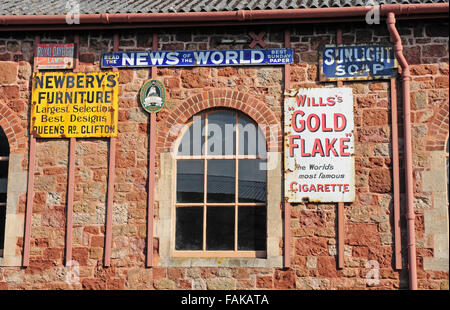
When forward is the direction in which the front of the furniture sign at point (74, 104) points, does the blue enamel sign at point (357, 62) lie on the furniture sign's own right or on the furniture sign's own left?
on the furniture sign's own left

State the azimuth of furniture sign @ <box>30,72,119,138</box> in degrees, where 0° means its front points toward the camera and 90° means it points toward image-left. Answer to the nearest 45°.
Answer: approximately 0°

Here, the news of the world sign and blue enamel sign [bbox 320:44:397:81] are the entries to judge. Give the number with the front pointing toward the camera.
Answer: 2

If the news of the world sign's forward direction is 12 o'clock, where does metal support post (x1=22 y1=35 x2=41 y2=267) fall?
The metal support post is roughly at 3 o'clock from the news of the world sign.

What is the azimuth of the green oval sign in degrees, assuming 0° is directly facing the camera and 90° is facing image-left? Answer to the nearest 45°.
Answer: approximately 0°

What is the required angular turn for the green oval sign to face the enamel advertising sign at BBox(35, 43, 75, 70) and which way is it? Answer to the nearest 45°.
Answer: approximately 90° to its right

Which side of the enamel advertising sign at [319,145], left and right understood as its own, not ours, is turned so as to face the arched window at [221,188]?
right

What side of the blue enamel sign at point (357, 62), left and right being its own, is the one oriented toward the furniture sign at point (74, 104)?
right
